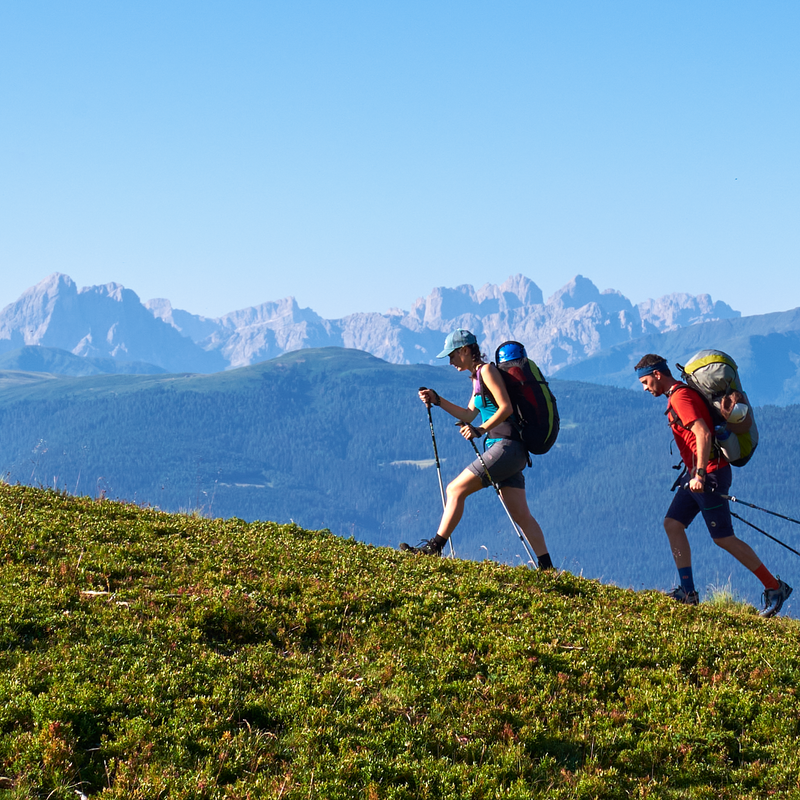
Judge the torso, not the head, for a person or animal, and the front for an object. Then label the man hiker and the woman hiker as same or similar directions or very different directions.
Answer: same or similar directions

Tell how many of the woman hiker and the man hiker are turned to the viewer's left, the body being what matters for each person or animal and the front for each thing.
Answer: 2

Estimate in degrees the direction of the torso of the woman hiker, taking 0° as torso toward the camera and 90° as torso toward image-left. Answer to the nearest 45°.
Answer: approximately 90°

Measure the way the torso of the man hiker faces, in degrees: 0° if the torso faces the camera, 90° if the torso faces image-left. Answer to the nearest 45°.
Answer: approximately 90°

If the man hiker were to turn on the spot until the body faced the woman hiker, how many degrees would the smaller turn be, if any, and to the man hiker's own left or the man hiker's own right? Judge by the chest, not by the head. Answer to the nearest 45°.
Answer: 0° — they already face them

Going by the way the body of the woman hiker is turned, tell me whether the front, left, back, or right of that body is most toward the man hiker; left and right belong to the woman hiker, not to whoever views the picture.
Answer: back
